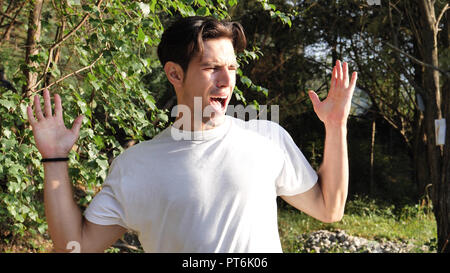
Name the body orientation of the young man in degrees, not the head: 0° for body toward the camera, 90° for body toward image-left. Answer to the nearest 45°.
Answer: approximately 0°

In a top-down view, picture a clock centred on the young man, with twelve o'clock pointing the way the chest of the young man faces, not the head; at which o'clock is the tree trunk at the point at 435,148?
The tree trunk is roughly at 7 o'clock from the young man.

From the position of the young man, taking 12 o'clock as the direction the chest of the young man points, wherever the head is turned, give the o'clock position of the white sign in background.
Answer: The white sign in background is roughly at 7 o'clock from the young man.

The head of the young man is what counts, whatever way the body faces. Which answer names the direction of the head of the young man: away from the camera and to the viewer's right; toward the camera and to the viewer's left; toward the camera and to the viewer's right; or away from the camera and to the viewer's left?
toward the camera and to the viewer's right
